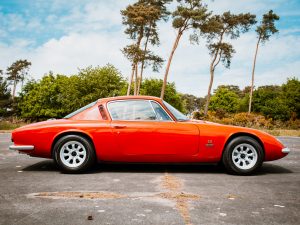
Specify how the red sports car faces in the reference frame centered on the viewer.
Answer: facing to the right of the viewer
